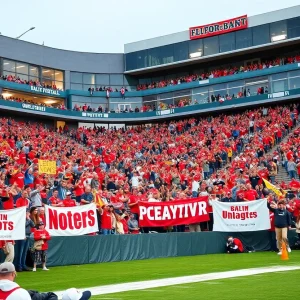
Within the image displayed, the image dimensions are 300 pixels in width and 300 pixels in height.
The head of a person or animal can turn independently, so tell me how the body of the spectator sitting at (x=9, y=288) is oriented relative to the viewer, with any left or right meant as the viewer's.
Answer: facing away from the viewer and to the right of the viewer

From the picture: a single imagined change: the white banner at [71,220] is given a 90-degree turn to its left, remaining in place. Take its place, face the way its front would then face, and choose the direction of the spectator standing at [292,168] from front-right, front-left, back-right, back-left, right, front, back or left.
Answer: front-left

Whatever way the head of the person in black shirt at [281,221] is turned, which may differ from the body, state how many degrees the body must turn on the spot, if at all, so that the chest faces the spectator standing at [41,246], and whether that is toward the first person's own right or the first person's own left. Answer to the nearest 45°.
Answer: approximately 45° to the first person's own right

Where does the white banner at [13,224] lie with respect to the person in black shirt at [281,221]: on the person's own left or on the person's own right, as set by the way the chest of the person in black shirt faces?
on the person's own right

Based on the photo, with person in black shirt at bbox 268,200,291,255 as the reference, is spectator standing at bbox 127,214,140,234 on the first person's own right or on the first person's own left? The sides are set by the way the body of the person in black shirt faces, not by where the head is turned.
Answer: on the first person's own right

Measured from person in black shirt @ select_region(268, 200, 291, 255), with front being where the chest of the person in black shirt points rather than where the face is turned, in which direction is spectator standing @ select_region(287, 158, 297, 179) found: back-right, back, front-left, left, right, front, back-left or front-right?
back
